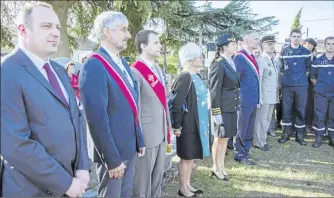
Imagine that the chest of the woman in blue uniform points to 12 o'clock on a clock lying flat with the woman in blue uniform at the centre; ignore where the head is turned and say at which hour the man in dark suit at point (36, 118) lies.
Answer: The man in dark suit is roughly at 2 o'clock from the woman in blue uniform.

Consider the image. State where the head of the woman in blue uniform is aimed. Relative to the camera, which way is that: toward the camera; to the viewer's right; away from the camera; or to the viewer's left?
to the viewer's right

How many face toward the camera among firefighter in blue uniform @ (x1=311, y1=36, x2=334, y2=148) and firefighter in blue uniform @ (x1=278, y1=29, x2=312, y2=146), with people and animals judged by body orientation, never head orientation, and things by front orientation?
2

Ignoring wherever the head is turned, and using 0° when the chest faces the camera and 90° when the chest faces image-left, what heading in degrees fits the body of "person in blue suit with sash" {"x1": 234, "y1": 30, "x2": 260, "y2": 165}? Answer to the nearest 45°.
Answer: approximately 315°

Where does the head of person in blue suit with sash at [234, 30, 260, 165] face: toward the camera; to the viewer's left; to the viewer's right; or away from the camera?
to the viewer's right

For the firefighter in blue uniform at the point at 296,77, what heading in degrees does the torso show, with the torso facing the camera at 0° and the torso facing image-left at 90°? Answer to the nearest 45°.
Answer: approximately 0°

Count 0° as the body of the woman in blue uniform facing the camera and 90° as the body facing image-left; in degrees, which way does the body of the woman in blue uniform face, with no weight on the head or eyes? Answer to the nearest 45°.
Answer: approximately 315°

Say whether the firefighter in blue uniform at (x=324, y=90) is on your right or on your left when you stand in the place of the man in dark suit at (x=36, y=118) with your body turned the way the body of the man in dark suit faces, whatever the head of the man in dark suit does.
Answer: on your left

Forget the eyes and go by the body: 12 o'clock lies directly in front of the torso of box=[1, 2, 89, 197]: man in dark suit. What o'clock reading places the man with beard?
The man with beard is roughly at 9 o'clock from the man in dark suit.
